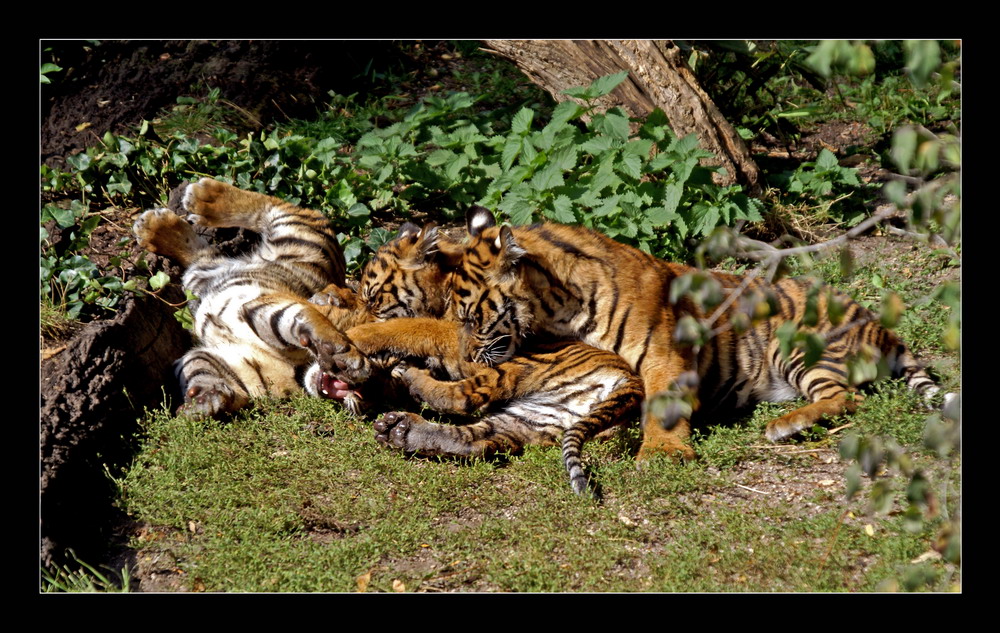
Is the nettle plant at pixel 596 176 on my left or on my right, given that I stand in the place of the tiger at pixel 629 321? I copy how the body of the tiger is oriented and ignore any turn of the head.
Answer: on my right

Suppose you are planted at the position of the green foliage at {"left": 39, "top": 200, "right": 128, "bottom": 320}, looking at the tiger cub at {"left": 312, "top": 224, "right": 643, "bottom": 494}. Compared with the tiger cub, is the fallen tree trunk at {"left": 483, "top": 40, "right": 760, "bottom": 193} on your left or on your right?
left

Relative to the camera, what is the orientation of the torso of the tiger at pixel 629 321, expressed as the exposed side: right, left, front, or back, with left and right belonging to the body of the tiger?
left

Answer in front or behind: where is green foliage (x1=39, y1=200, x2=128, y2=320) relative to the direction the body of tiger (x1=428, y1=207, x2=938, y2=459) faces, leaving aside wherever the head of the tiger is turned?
in front

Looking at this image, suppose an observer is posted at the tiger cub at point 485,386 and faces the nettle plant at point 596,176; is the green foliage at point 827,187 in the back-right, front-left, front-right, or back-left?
front-right

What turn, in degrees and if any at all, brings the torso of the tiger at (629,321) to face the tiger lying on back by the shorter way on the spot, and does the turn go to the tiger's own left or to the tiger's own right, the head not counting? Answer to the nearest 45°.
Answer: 0° — it already faces it

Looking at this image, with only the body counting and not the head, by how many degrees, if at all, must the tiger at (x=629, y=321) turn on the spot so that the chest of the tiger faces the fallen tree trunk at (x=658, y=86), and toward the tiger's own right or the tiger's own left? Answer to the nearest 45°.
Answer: approximately 90° to the tiger's own right

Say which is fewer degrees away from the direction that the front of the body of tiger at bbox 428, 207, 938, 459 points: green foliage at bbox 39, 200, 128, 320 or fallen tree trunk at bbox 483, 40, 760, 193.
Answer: the green foliage

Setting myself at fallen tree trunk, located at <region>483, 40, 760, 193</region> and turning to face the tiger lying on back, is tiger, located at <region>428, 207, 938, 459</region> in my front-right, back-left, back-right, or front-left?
front-left

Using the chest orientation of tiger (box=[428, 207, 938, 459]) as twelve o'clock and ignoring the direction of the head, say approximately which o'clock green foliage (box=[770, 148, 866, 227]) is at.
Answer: The green foliage is roughly at 4 o'clock from the tiger.

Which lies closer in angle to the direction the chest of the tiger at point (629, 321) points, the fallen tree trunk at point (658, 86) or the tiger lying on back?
the tiger lying on back
